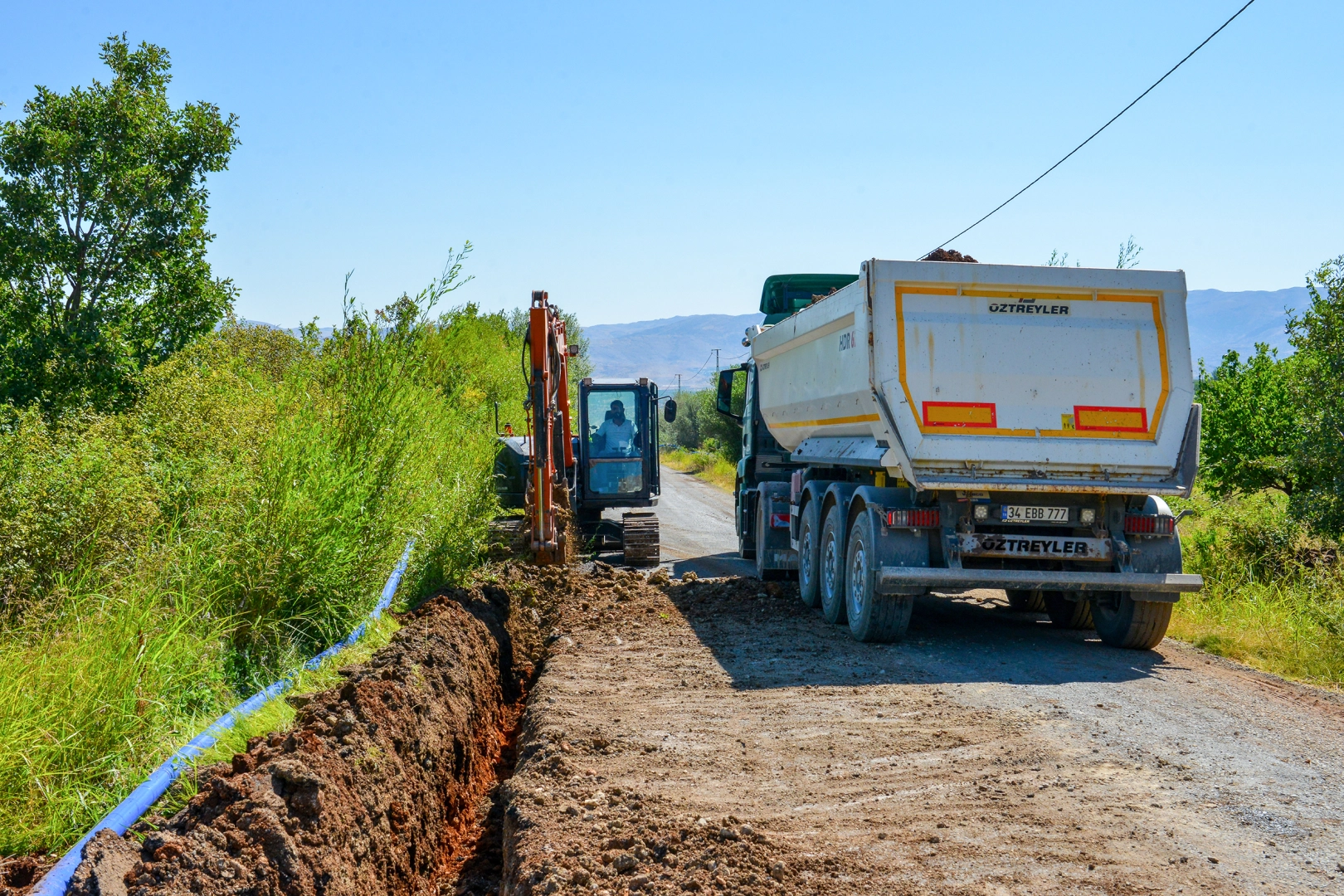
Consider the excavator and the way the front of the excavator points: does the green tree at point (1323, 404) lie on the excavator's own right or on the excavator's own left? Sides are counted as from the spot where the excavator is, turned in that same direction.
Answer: on the excavator's own left

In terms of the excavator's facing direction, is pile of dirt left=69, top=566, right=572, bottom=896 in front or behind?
in front

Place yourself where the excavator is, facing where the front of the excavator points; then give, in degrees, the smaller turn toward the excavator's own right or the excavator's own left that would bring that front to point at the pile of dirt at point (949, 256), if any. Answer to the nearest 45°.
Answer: approximately 45° to the excavator's own left

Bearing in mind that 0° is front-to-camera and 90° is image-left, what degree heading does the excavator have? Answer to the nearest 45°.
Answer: approximately 0°

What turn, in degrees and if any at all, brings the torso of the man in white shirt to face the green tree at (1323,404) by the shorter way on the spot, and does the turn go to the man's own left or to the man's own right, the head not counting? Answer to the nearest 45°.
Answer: approximately 90° to the man's own left

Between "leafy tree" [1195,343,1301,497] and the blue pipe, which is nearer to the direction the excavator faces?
the blue pipe

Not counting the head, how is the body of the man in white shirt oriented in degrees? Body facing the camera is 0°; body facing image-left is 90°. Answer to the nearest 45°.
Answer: approximately 0°

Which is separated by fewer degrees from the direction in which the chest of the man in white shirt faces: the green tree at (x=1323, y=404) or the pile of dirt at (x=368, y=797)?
the pile of dirt

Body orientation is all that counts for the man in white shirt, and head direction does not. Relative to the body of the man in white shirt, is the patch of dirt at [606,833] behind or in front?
in front

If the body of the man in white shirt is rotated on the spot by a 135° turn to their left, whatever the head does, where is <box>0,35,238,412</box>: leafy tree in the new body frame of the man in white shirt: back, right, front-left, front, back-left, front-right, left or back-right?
back-left

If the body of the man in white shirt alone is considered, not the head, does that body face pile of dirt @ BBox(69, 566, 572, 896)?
yes
